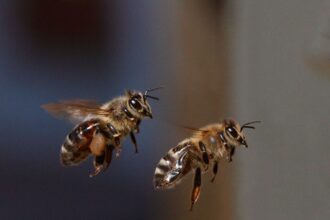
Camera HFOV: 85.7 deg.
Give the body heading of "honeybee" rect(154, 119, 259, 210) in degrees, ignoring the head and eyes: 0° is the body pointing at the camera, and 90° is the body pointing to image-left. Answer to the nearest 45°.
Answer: approximately 270°

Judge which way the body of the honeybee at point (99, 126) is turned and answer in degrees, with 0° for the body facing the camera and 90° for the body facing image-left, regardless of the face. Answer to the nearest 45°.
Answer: approximately 270°

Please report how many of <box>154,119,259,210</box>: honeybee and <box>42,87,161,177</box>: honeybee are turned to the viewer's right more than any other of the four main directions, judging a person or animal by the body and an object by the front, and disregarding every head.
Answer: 2
